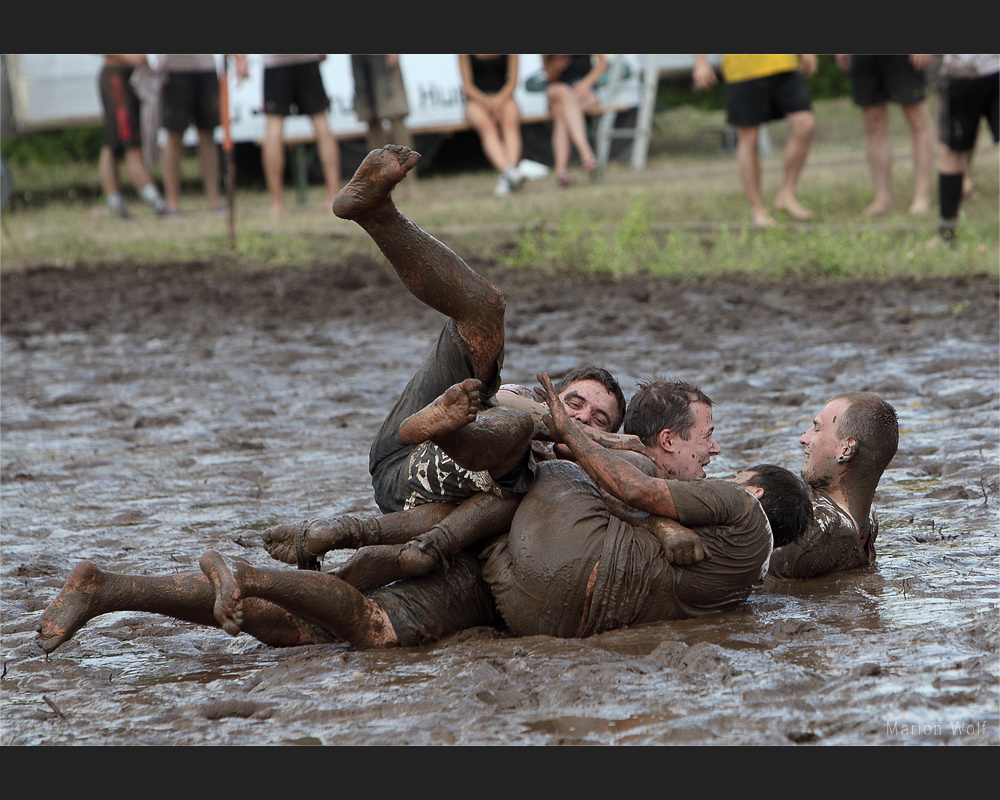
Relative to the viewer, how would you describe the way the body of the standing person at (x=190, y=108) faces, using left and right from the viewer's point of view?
facing the viewer

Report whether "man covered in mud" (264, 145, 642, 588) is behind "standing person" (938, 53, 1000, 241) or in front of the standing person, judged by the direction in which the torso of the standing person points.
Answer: in front

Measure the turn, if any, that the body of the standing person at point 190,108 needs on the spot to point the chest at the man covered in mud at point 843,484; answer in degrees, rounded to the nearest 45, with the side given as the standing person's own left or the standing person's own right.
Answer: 0° — they already face them

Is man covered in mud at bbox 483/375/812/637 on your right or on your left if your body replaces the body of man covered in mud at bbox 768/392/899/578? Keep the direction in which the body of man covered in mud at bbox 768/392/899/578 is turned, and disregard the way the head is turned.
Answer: on your left

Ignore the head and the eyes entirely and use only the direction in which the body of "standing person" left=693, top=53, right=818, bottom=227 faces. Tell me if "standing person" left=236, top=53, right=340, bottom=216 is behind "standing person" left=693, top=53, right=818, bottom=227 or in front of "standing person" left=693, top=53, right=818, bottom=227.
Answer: behind

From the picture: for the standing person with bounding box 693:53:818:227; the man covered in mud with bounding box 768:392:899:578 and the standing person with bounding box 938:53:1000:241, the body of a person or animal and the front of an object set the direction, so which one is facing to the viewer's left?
the man covered in mud

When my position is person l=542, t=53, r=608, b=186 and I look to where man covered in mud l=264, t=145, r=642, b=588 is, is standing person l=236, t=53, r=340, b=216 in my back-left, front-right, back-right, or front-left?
front-right

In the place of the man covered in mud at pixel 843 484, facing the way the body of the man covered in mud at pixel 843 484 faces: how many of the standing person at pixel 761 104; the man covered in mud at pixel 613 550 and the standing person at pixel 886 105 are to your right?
2

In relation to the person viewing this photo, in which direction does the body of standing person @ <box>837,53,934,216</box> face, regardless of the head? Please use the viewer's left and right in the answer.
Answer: facing the viewer and to the left of the viewer

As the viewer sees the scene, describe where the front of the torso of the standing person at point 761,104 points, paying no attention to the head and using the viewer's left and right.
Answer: facing the viewer and to the right of the viewer

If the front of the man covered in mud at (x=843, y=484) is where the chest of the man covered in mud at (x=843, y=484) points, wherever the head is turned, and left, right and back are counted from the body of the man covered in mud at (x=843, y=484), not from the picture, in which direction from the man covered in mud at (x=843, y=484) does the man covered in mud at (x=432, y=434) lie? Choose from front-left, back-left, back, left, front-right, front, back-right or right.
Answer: front-left

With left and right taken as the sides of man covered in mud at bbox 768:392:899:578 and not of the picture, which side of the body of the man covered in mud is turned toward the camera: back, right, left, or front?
left

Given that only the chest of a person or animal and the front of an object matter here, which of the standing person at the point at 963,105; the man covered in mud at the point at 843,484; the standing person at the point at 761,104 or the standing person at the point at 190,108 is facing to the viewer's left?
the man covered in mud

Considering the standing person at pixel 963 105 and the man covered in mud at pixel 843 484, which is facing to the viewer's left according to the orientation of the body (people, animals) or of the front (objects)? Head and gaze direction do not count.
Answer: the man covered in mud

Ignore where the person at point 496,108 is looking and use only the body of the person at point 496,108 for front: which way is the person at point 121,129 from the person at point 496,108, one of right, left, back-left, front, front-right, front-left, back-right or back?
right

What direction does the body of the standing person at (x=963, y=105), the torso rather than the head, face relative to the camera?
toward the camera

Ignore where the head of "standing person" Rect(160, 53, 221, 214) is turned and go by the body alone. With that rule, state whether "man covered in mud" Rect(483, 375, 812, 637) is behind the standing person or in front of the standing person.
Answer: in front

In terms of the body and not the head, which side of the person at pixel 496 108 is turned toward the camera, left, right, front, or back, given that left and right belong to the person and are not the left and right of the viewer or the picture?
front
